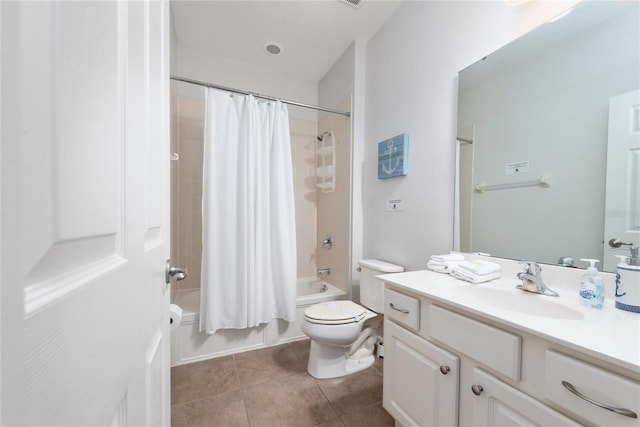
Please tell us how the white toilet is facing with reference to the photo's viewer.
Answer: facing the viewer and to the left of the viewer

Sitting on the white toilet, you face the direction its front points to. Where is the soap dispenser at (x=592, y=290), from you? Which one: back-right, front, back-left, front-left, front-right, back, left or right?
left

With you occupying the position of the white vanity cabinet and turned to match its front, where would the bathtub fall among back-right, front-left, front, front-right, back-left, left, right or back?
front-right

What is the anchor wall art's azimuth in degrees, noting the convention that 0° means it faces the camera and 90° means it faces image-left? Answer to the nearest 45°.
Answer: approximately 45°
